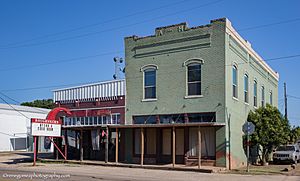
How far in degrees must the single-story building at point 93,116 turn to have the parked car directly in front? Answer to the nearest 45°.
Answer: approximately 135° to its left

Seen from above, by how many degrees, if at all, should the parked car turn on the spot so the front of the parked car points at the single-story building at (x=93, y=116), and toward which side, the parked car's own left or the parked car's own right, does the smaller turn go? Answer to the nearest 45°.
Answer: approximately 45° to the parked car's own right

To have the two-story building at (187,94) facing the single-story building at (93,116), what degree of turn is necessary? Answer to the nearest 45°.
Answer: approximately 90° to its right

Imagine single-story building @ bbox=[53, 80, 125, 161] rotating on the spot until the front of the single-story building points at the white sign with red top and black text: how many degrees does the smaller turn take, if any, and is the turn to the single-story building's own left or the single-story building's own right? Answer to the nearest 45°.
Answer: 0° — it already faces it

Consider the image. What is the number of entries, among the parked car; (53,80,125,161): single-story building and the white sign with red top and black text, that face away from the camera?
0

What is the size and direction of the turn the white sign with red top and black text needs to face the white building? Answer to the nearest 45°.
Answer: approximately 180°

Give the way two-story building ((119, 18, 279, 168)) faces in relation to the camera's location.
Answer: facing the viewer and to the left of the viewer

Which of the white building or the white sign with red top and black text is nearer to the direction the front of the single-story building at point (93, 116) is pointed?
the white sign with red top and black text

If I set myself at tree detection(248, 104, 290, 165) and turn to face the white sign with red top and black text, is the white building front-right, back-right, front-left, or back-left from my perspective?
front-right

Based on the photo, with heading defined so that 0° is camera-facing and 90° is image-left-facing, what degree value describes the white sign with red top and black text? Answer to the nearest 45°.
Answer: approximately 0°

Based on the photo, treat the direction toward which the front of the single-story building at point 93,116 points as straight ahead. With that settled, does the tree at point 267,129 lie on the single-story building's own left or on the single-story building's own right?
on the single-story building's own left

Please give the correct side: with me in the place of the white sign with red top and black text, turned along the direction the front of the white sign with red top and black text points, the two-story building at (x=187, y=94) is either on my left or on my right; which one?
on my left

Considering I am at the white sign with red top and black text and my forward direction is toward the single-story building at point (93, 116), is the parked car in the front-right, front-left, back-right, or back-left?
front-right
